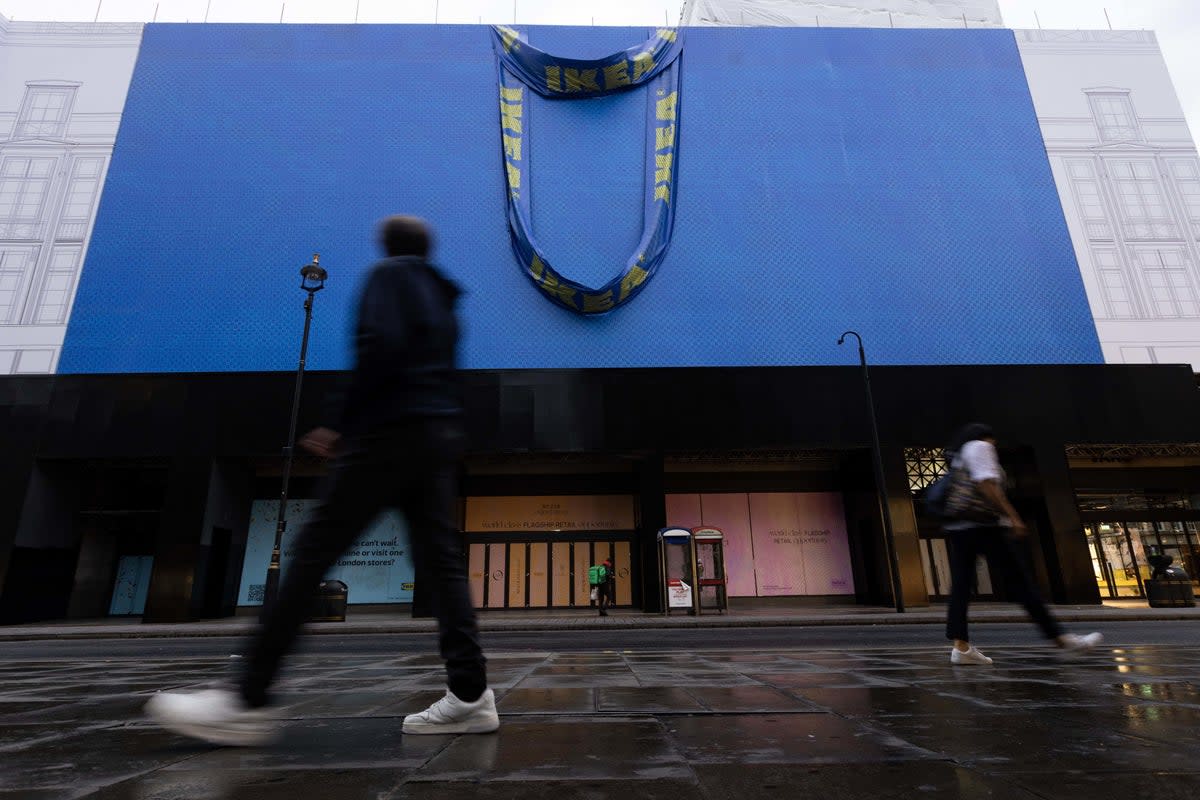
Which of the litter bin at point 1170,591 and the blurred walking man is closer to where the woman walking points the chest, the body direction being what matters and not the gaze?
the litter bin

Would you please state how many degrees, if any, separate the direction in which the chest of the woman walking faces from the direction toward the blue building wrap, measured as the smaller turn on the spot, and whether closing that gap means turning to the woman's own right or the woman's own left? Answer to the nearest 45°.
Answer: approximately 135° to the woman's own left

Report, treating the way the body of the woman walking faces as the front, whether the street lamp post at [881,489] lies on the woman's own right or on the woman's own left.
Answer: on the woman's own left

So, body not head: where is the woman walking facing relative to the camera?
to the viewer's right
